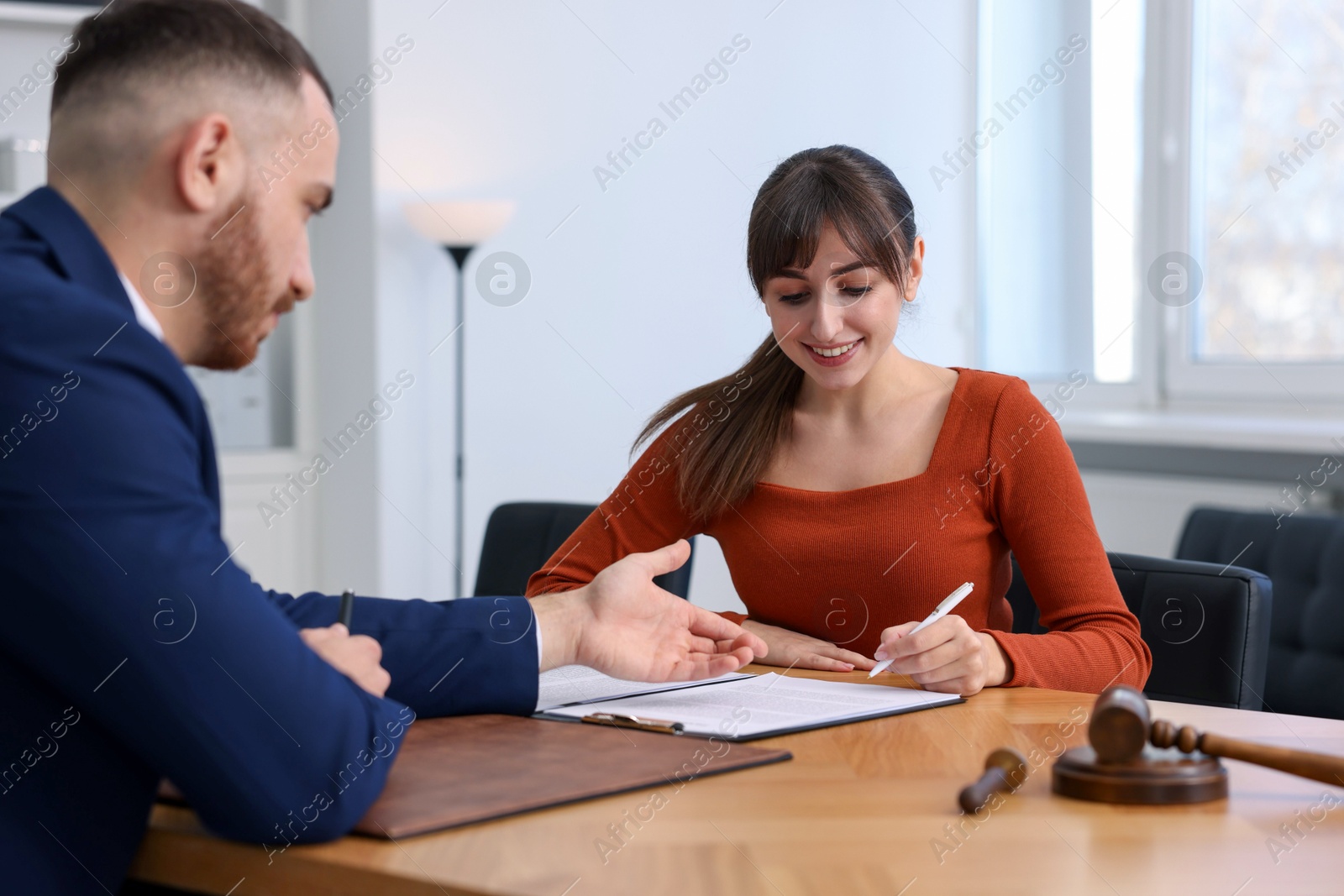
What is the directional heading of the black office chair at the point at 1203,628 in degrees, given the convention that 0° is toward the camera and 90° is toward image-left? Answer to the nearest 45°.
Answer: approximately 45°

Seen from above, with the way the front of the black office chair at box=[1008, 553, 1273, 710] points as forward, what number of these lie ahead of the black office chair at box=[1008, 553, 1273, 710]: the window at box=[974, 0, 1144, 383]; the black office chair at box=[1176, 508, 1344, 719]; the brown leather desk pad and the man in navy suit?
2

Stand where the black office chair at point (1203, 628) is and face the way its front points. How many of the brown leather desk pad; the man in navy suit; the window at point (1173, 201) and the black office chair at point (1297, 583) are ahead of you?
2

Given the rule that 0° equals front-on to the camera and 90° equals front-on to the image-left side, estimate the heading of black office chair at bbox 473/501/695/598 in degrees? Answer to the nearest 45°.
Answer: approximately 0°

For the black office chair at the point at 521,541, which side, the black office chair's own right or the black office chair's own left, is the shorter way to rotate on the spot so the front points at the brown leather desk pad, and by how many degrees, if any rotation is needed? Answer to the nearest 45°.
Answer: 0° — it already faces it

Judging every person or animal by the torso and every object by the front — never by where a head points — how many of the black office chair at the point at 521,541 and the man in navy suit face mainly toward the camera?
1

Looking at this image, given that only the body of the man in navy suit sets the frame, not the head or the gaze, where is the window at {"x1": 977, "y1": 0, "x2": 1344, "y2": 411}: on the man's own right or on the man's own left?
on the man's own left

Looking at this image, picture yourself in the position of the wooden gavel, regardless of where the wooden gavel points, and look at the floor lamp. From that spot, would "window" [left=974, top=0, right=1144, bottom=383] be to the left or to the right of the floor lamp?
right

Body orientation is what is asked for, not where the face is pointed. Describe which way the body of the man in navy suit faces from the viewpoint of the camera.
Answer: to the viewer's right
